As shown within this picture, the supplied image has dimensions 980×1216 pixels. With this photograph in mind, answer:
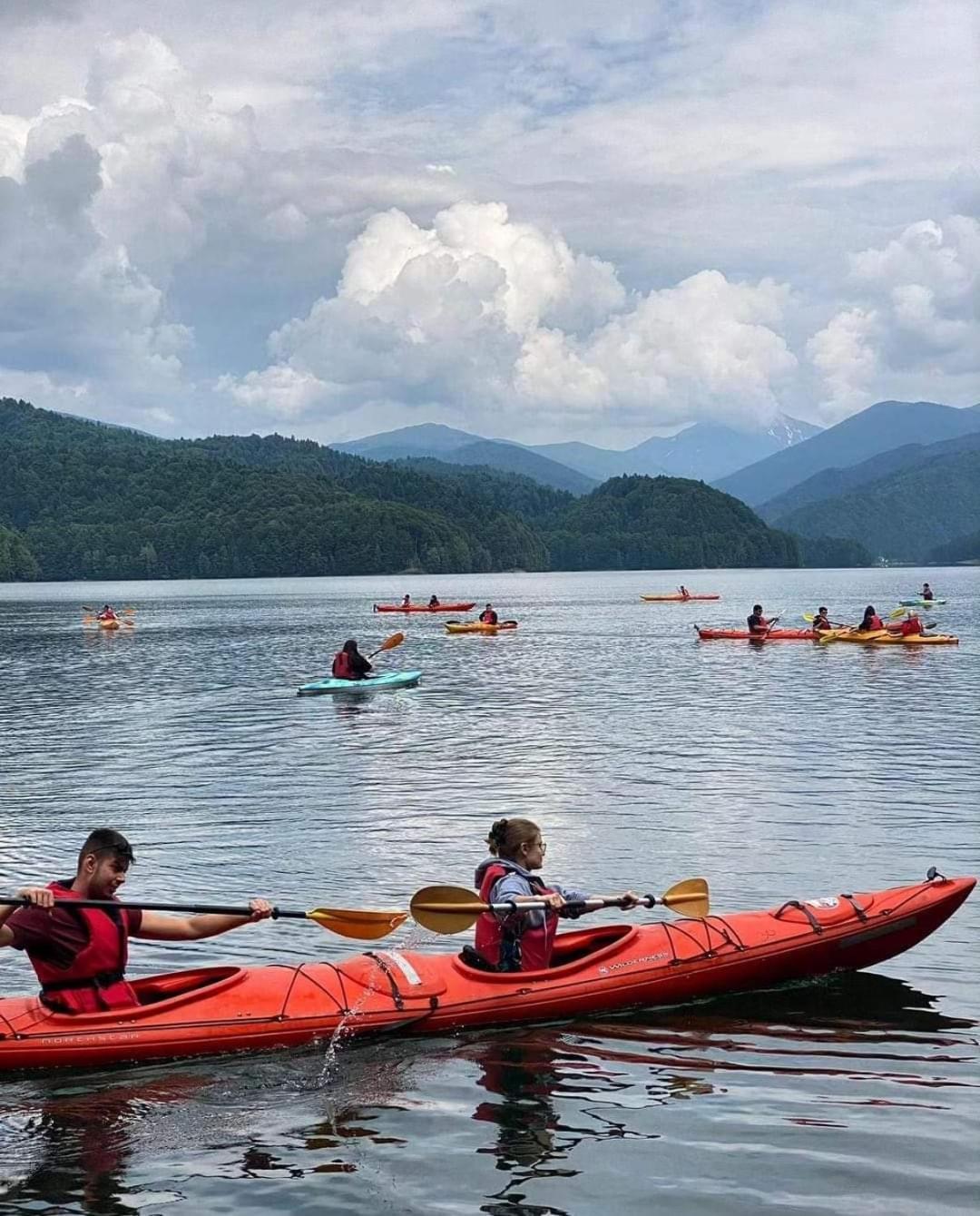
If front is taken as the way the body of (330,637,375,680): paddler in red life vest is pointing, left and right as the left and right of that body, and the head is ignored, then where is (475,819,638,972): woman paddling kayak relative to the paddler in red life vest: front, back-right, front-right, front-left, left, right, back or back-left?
back-right

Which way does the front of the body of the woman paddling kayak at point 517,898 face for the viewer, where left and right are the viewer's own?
facing to the right of the viewer

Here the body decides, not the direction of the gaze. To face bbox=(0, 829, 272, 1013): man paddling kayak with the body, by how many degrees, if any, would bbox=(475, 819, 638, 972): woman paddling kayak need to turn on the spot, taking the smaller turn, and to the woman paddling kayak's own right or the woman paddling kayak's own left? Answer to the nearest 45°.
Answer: approximately 135° to the woman paddling kayak's own right

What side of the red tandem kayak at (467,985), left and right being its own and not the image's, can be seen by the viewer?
right

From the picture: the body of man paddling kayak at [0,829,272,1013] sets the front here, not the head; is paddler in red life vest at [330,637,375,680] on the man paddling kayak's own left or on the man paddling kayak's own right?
on the man paddling kayak's own left

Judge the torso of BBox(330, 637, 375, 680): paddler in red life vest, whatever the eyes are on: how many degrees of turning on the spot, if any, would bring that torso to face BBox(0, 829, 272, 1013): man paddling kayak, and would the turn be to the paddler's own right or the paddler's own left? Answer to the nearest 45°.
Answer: approximately 135° to the paddler's own right

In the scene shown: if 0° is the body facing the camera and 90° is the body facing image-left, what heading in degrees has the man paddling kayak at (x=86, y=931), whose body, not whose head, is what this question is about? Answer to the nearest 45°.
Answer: approximately 315°

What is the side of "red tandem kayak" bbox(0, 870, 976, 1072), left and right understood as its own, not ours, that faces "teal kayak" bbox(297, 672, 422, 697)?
left

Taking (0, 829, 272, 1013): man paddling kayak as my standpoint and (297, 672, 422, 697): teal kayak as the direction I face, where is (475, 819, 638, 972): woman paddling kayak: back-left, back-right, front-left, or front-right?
front-right

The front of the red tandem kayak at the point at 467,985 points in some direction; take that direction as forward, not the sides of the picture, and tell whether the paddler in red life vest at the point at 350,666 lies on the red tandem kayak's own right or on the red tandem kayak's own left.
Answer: on the red tandem kayak's own left

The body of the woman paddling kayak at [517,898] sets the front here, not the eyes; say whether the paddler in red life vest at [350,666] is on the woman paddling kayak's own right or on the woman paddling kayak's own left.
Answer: on the woman paddling kayak's own left

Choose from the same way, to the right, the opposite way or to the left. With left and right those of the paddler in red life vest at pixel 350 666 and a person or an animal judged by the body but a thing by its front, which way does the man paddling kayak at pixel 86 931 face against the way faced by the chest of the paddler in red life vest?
to the right
